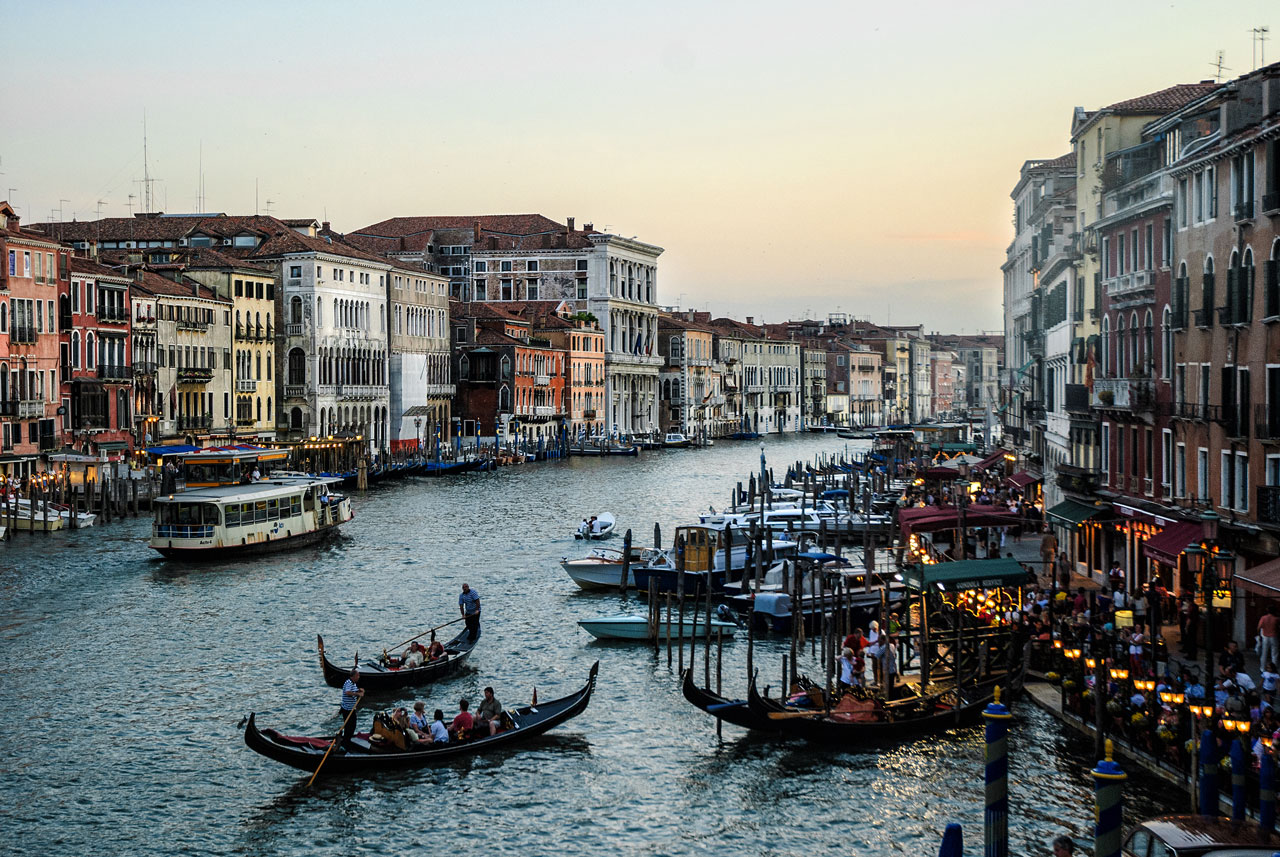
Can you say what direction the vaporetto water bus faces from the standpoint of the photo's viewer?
facing away from the viewer and to the right of the viewer

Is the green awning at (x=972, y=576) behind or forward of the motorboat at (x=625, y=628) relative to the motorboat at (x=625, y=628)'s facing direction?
behind

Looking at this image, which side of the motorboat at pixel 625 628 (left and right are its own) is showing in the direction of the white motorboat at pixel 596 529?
right

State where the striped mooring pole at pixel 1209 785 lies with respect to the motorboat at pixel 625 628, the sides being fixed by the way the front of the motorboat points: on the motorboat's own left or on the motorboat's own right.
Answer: on the motorboat's own left

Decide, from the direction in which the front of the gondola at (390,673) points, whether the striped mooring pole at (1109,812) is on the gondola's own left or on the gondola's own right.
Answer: on the gondola's own left

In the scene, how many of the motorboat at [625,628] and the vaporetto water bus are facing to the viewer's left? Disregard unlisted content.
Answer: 1

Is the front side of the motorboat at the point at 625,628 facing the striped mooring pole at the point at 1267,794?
no

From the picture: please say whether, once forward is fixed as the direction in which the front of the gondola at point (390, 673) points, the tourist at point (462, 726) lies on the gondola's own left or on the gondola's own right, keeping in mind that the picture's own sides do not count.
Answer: on the gondola's own left

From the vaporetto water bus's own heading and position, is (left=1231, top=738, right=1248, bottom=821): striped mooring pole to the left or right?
on its right

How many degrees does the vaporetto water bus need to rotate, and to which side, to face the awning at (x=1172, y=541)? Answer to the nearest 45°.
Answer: approximately 90° to its right

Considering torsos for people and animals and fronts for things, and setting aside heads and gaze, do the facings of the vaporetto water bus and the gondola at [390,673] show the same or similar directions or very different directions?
very different directions

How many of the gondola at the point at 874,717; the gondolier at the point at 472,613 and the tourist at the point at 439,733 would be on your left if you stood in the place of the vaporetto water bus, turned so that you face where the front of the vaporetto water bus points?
0

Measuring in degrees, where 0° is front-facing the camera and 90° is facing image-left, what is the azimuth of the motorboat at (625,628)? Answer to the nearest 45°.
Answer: approximately 90°
